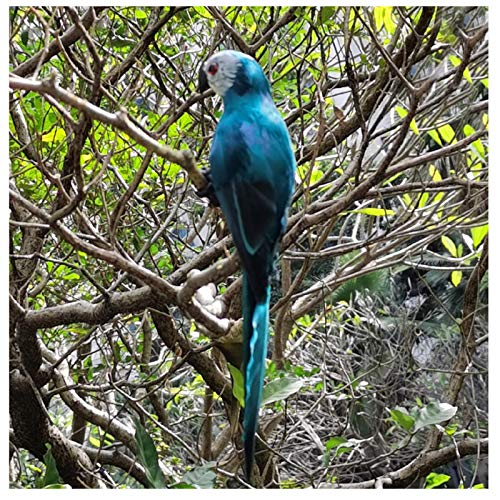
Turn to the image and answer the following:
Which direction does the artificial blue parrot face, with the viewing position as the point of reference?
facing away from the viewer and to the left of the viewer

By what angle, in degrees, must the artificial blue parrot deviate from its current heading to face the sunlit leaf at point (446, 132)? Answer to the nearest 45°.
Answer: approximately 90° to its right
